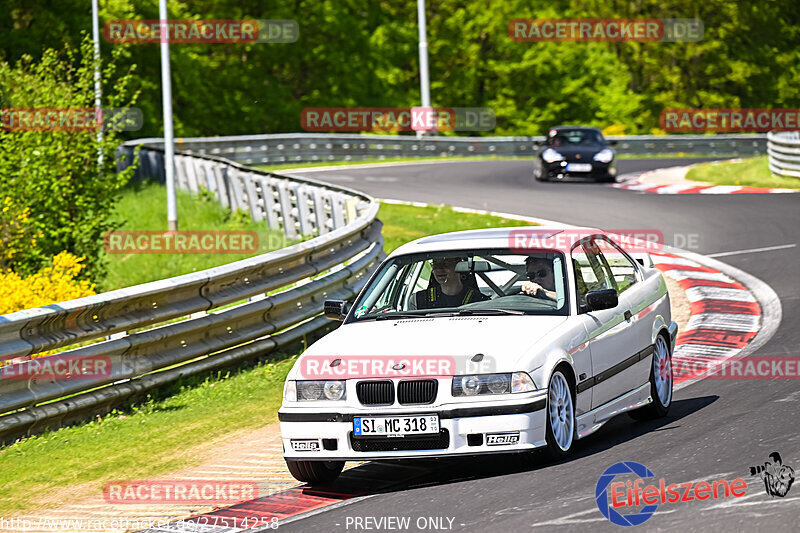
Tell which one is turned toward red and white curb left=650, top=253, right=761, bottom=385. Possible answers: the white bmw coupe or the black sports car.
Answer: the black sports car

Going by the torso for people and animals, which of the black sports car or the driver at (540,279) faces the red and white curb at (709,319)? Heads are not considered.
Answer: the black sports car

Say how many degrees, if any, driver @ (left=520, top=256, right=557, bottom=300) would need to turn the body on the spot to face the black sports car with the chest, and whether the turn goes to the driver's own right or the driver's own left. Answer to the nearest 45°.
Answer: approximately 135° to the driver's own right

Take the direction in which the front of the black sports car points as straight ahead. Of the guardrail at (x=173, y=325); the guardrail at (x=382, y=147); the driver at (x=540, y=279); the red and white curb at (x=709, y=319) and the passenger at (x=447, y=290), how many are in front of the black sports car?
4

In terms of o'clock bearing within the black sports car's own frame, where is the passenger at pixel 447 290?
The passenger is roughly at 12 o'clock from the black sports car.

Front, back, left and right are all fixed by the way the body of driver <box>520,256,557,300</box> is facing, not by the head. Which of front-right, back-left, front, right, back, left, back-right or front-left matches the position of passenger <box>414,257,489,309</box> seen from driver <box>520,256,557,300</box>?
front-right

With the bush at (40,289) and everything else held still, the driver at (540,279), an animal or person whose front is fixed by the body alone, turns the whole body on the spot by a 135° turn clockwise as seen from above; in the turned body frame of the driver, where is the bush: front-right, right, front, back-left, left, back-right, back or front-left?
front-left

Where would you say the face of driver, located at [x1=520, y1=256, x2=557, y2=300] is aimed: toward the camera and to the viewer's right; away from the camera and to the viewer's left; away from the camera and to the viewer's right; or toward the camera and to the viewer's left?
toward the camera and to the viewer's left

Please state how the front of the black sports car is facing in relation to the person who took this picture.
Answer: facing the viewer

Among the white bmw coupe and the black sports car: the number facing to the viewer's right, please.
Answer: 0

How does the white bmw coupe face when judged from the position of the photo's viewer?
facing the viewer and to the left of the viewer

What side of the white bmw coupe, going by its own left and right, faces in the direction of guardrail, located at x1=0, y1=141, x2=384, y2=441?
right

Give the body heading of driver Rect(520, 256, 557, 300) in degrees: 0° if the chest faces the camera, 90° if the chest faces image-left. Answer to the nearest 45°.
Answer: approximately 45°

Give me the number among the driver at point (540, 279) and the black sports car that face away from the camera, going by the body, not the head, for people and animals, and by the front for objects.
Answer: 0
